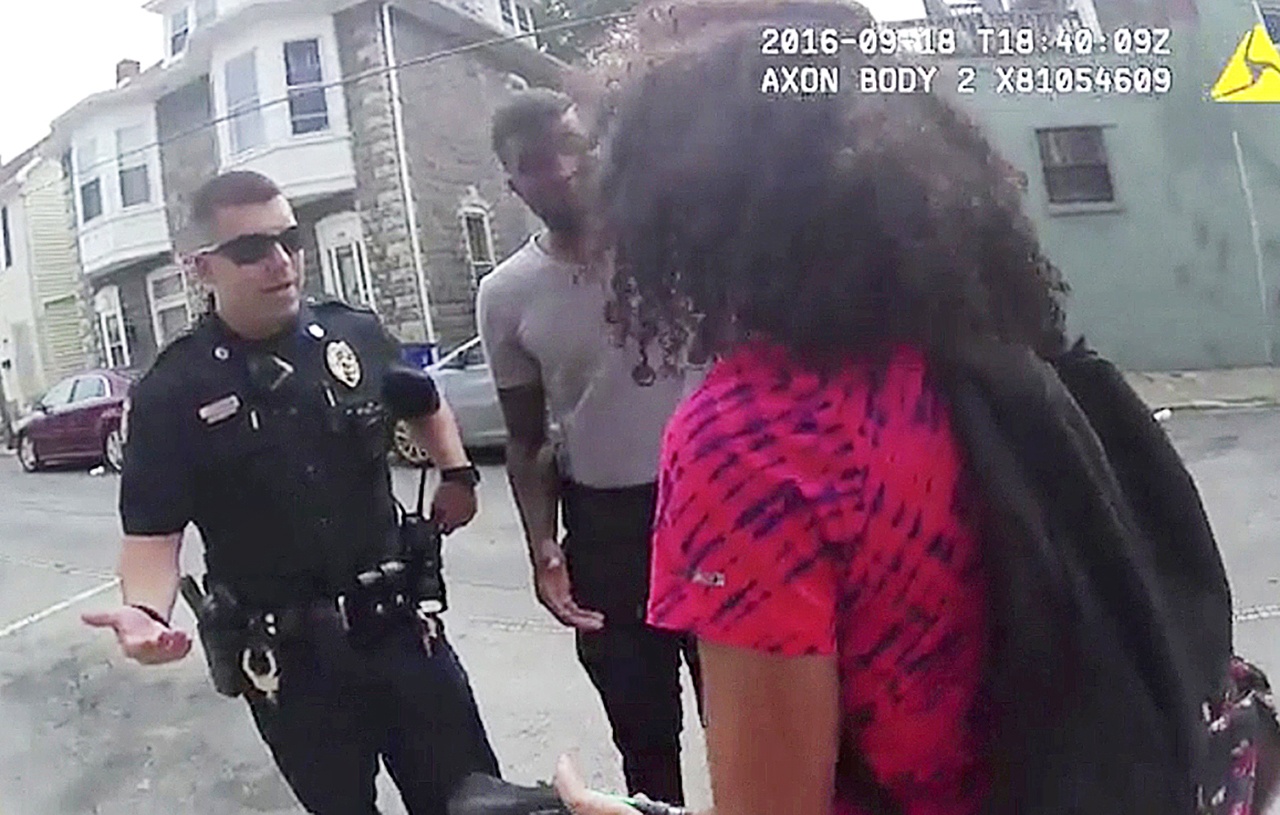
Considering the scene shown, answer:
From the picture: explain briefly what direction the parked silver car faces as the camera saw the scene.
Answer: facing to the left of the viewer

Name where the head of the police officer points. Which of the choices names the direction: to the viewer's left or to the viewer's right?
to the viewer's right

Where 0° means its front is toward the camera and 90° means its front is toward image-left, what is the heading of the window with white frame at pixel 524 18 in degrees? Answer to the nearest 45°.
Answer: approximately 315°

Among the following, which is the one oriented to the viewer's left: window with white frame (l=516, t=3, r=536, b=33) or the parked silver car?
the parked silver car

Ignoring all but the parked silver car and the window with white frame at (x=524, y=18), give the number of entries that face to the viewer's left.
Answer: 1
